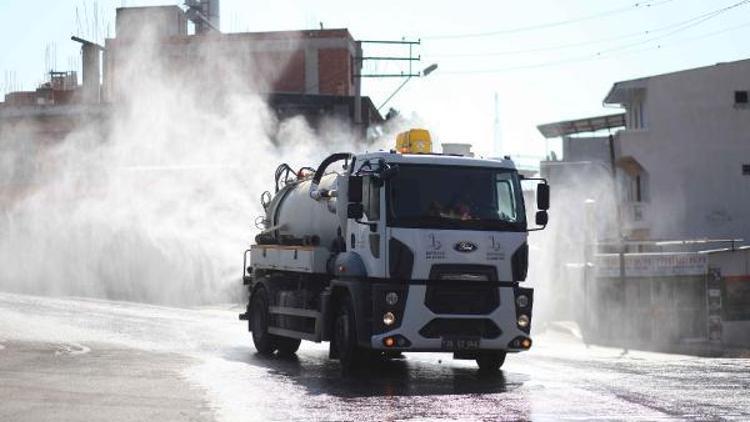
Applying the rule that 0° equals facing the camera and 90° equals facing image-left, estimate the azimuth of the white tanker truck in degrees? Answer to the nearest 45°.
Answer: approximately 315°
